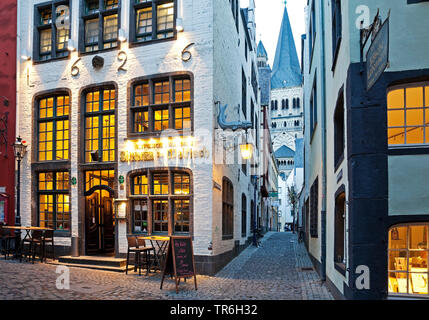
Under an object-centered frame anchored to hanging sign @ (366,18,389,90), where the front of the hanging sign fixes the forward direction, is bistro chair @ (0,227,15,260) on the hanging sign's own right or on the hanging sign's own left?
on the hanging sign's own right

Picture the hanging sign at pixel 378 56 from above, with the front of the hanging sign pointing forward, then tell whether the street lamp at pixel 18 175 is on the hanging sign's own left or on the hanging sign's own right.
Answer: on the hanging sign's own right

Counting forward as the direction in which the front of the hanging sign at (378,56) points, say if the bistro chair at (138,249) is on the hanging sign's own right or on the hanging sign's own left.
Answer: on the hanging sign's own right

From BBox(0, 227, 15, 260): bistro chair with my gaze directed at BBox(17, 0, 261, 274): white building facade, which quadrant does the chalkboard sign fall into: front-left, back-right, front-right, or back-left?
front-right

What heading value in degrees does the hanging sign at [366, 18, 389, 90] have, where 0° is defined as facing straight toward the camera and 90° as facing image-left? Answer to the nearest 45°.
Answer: approximately 45°

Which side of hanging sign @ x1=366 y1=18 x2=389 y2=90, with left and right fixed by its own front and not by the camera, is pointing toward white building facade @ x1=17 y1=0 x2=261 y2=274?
right
